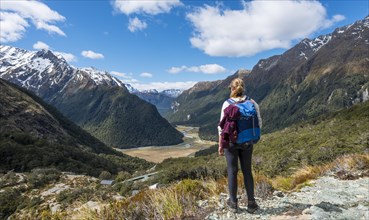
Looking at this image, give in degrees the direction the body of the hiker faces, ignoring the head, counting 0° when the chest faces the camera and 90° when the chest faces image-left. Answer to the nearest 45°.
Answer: approximately 135°
